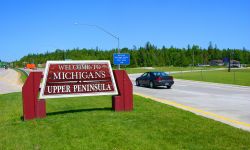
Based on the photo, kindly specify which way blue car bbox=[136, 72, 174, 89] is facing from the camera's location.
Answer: facing away from the viewer and to the left of the viewer
